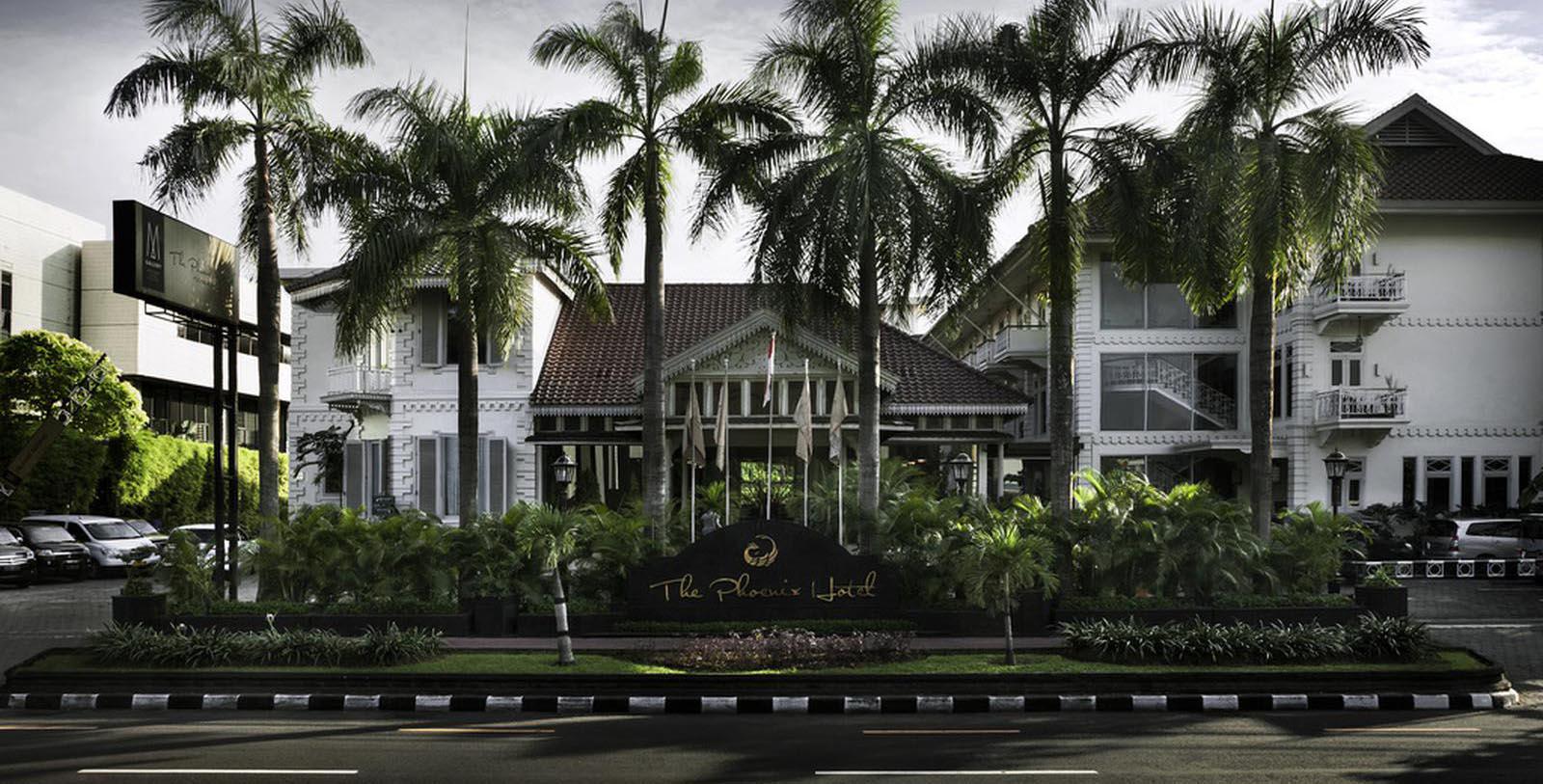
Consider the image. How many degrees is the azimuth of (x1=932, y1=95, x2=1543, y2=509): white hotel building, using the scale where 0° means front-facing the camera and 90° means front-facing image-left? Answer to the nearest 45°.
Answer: approximately 0°

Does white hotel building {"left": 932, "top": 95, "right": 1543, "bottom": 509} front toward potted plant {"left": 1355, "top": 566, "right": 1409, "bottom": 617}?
yes

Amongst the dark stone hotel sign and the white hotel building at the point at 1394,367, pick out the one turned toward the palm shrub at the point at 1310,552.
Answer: the white hotel building

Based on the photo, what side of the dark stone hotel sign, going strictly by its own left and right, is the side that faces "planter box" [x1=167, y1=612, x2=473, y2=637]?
right
